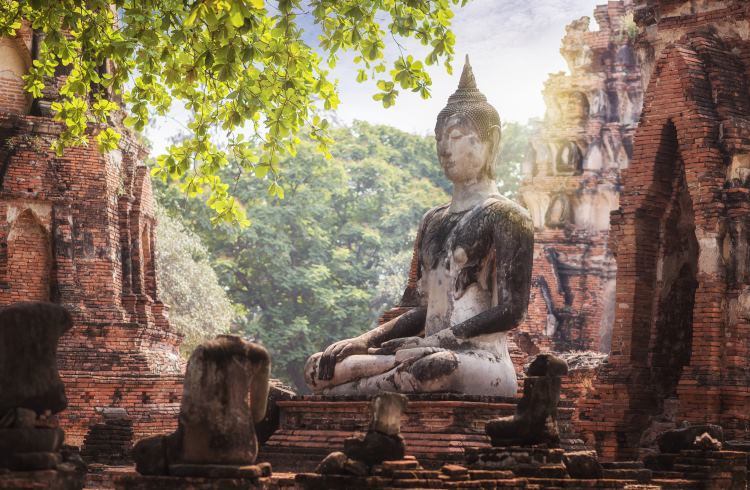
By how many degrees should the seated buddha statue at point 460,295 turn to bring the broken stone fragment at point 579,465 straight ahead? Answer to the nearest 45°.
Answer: approximately 45° to its left

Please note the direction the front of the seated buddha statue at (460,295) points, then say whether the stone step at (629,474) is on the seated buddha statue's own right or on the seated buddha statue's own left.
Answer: on the seated buddha statue's own left

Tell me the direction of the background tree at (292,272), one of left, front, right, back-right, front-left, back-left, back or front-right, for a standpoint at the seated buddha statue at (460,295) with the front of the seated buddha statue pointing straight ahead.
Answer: back-right

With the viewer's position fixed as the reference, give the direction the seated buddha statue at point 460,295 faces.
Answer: facing the viewer and to the left of the viewer

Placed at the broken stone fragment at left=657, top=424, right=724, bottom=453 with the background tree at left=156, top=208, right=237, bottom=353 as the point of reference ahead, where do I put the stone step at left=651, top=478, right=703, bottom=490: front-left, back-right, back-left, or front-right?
back-left

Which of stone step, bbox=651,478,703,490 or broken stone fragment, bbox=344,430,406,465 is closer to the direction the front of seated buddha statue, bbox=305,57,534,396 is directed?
the broken stone fragment

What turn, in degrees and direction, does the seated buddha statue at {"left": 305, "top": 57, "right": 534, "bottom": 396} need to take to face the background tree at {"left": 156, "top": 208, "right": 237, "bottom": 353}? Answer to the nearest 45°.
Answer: approximately 135° to its right

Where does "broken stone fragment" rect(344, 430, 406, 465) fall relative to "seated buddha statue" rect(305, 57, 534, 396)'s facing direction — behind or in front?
in front

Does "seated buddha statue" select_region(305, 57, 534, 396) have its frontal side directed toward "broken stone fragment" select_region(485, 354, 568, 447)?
no

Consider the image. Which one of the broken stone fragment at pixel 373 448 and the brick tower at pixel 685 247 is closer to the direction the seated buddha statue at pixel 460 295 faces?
the broken stone fragment

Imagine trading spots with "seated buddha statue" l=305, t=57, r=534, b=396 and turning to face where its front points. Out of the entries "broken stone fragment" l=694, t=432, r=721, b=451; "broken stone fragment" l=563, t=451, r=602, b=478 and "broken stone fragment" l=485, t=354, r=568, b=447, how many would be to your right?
0
